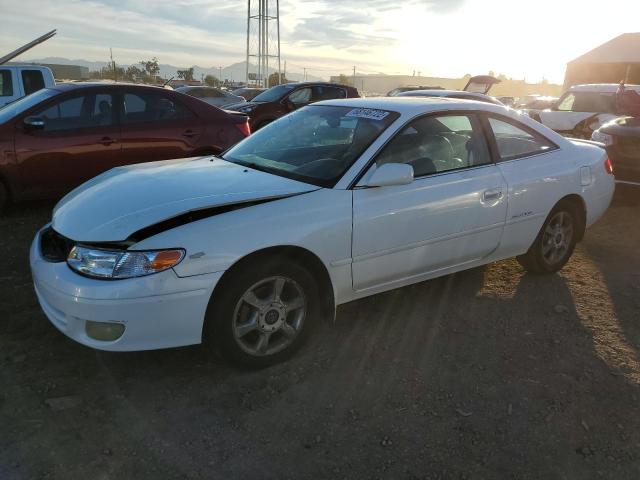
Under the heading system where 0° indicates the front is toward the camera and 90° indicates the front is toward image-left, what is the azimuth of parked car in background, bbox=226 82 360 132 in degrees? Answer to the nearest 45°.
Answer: approximately 45°

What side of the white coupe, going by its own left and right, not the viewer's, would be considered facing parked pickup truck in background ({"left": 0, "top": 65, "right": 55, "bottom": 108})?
right

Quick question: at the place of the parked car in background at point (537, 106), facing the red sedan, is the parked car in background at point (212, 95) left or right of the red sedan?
right

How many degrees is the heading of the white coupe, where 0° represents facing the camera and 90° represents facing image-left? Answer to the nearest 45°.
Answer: approximately 45°

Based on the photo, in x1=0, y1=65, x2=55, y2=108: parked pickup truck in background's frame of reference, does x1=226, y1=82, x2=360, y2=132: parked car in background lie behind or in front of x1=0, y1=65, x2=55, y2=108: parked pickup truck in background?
behind

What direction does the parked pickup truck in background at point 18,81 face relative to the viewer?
to the viewer's left

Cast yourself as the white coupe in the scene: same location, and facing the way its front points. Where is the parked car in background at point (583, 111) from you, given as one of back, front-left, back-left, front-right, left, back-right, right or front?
back
